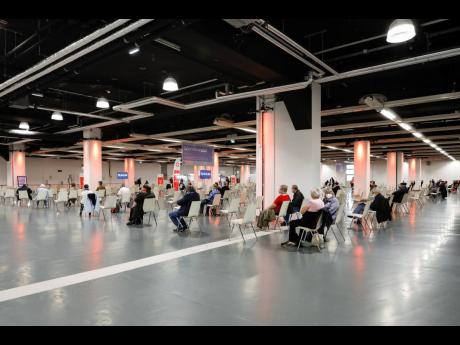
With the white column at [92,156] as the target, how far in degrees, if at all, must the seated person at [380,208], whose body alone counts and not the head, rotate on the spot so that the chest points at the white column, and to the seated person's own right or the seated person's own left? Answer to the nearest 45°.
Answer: approximately 45° to the seated person's own left

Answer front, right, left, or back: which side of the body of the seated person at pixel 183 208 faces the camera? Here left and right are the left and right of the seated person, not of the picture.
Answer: left

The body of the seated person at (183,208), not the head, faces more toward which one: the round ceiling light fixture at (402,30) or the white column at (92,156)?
the white column

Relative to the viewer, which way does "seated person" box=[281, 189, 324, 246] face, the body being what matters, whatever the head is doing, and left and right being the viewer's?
facing to the left of the viewer

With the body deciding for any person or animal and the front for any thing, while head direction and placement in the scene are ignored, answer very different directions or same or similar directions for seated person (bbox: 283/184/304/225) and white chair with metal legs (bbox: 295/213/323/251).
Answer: same or similar directions

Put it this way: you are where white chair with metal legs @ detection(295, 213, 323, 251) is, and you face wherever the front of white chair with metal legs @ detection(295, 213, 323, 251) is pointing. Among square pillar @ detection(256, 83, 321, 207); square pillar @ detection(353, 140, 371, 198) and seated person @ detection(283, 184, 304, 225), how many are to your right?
3

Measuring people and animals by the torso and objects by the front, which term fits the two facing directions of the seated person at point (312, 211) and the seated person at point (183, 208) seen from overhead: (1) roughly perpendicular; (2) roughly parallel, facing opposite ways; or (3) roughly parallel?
roughly parallel

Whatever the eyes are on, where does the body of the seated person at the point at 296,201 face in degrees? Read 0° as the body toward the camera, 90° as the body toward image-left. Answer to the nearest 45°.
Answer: approximately 90°

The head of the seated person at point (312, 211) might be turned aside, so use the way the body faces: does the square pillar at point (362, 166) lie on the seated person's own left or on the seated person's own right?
on the seated person's own right

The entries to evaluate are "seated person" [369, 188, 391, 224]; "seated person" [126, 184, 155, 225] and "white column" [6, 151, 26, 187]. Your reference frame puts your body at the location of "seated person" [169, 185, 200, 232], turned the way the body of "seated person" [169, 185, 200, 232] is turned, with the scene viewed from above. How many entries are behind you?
1

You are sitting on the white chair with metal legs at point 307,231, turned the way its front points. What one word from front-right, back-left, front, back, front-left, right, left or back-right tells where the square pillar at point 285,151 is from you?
right

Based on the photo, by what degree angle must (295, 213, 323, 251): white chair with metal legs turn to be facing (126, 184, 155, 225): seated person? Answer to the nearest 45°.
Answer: approximately 45° to its right

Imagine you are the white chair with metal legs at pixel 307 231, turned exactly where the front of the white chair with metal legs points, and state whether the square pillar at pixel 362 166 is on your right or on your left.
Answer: on your right

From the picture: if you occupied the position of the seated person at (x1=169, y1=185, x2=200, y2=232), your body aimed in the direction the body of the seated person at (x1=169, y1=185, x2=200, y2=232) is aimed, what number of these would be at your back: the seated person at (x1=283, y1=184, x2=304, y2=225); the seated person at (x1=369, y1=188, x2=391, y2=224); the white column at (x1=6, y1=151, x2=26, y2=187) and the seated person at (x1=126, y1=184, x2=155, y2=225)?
2

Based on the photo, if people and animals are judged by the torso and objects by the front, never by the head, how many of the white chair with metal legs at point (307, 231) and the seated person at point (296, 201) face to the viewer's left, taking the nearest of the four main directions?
2

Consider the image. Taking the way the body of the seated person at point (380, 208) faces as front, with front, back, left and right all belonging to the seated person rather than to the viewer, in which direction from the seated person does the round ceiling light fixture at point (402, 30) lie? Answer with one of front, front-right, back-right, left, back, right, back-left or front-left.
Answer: back-left
